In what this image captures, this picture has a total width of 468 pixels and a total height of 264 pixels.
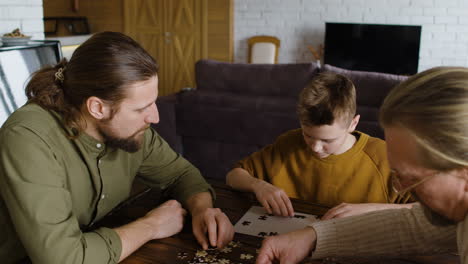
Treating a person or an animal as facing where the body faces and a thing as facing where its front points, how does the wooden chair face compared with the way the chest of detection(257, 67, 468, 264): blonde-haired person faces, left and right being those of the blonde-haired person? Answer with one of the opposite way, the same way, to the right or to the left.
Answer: to the left

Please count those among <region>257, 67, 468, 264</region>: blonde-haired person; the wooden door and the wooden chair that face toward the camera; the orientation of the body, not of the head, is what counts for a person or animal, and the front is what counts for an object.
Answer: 2

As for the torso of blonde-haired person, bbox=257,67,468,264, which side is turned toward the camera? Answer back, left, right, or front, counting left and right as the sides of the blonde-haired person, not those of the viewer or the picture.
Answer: left

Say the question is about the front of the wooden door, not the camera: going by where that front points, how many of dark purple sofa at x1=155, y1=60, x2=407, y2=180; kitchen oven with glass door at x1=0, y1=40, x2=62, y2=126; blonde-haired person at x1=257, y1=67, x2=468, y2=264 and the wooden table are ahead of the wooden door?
4

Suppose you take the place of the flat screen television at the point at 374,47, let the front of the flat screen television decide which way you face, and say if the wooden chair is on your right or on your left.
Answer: on your right

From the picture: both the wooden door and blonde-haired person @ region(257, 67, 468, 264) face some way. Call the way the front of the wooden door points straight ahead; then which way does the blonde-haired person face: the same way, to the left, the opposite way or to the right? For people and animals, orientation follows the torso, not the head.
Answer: to the right

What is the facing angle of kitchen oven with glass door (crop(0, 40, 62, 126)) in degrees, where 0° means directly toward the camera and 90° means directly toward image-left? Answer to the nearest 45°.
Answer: approximately 315°

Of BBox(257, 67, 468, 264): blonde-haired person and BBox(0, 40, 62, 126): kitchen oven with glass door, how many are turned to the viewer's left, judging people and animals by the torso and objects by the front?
1

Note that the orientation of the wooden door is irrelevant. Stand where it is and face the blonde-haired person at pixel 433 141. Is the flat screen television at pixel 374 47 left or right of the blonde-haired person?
left

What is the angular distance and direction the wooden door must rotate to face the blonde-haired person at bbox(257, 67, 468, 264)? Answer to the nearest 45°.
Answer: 0° — it already faces them
